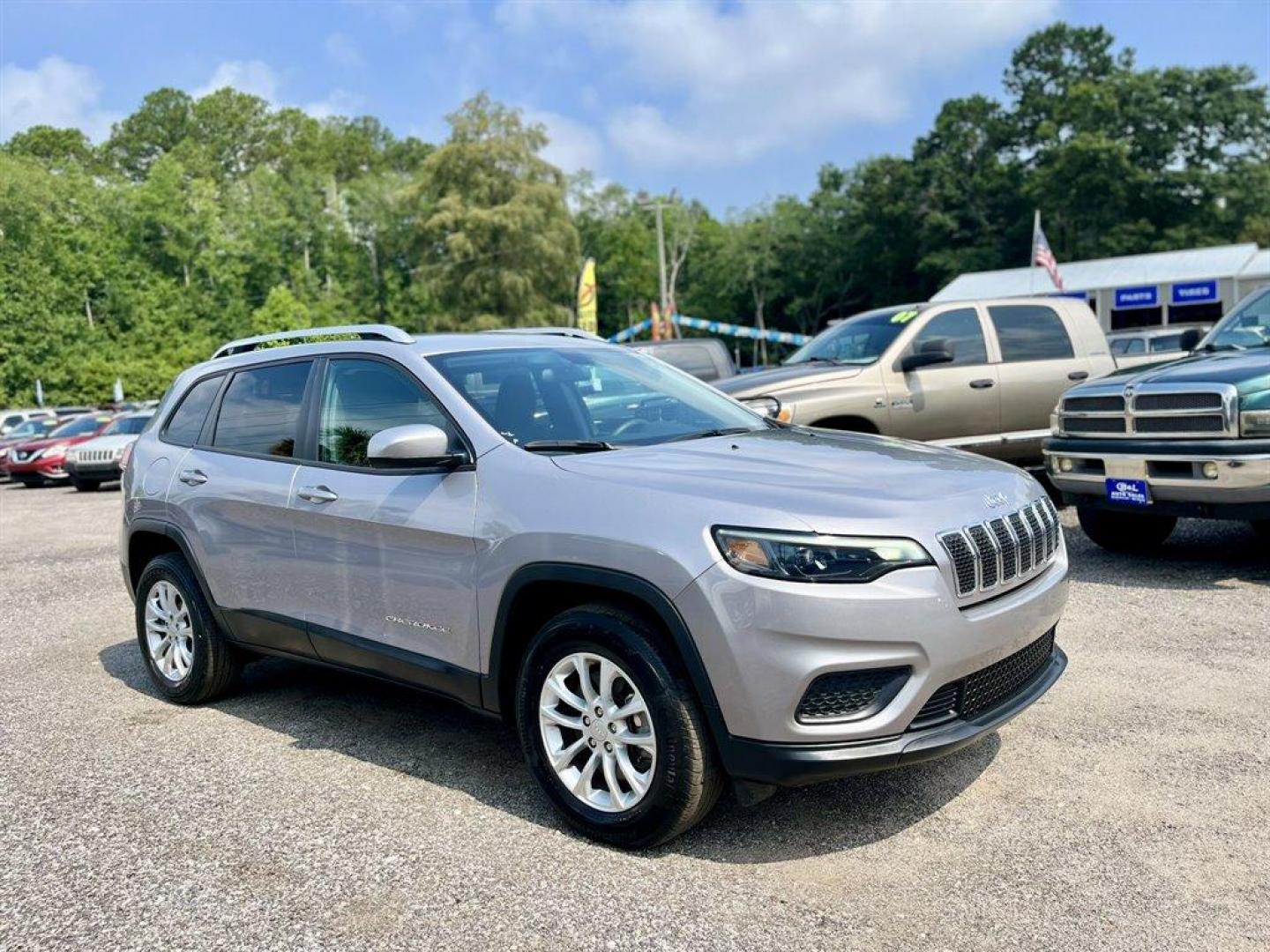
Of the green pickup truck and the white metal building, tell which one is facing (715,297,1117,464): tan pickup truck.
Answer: the white metal building

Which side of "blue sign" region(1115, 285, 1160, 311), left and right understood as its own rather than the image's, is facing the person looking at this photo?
front

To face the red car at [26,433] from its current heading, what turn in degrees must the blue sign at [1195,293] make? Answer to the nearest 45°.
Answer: approximately 45° to its right

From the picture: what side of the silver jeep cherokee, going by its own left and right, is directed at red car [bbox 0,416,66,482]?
back

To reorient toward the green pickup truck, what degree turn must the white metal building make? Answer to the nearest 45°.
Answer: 0° — it already faces it

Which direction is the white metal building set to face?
toward the camera

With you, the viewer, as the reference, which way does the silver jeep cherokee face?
facing the viewer and to the right of the viewer

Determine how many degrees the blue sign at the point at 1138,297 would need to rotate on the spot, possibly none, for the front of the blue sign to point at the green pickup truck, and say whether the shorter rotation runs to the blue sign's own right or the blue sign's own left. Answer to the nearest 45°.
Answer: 0° — it already faces it

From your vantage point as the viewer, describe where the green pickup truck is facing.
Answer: facing the viewer and to the left of the viewer

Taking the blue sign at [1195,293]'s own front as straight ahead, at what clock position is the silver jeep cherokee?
The silver jeep cherokee is roughly at 12 o'clock from the blue sign.

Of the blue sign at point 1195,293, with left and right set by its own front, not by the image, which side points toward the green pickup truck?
front

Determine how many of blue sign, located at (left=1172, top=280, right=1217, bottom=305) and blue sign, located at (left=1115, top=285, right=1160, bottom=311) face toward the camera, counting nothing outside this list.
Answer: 2

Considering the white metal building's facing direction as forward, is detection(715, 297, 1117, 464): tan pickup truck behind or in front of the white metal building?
in front

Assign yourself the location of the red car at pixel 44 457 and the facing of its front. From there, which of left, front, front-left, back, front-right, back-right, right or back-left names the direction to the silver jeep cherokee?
front-left

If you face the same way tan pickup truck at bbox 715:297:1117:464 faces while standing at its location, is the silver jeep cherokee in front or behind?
in front
